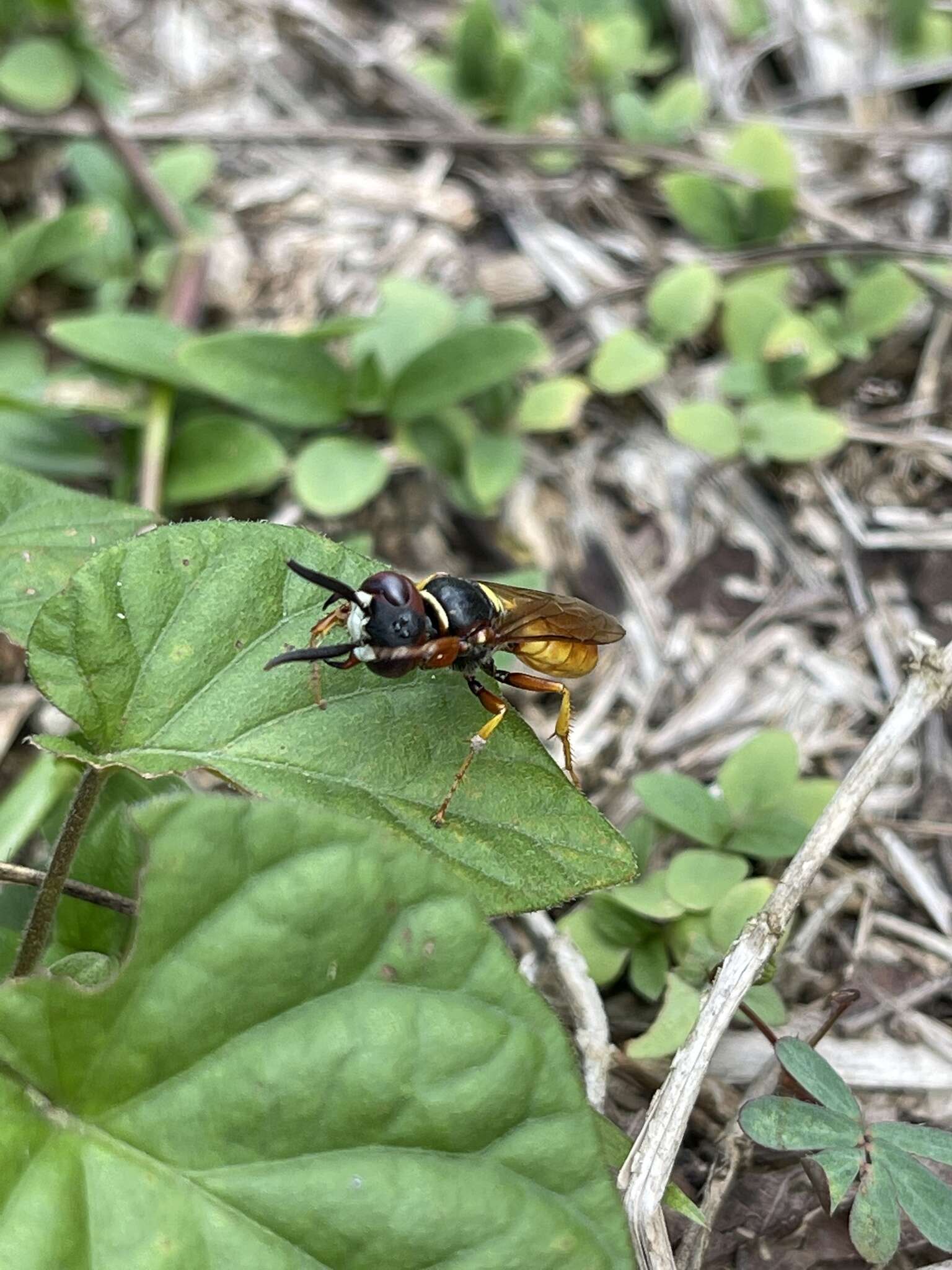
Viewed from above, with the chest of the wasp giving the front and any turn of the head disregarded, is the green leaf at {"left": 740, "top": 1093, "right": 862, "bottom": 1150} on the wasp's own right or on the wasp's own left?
on the wasp's own left

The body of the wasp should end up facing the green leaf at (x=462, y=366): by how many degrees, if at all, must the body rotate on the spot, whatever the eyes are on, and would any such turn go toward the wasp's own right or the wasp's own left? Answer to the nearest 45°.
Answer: approximately 90° to the wasp's own right

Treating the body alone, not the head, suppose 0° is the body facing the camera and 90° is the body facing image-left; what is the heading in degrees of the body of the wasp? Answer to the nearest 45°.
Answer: approximately 90°

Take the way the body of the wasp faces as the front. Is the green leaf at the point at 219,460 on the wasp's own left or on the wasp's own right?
on the wasp's own right

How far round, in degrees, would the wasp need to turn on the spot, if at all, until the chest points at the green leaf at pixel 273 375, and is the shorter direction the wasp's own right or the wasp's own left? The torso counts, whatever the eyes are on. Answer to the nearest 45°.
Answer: approximately 90° to the wasp's own right

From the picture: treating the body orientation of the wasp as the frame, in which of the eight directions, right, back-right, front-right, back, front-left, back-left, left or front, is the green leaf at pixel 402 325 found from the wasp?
right
